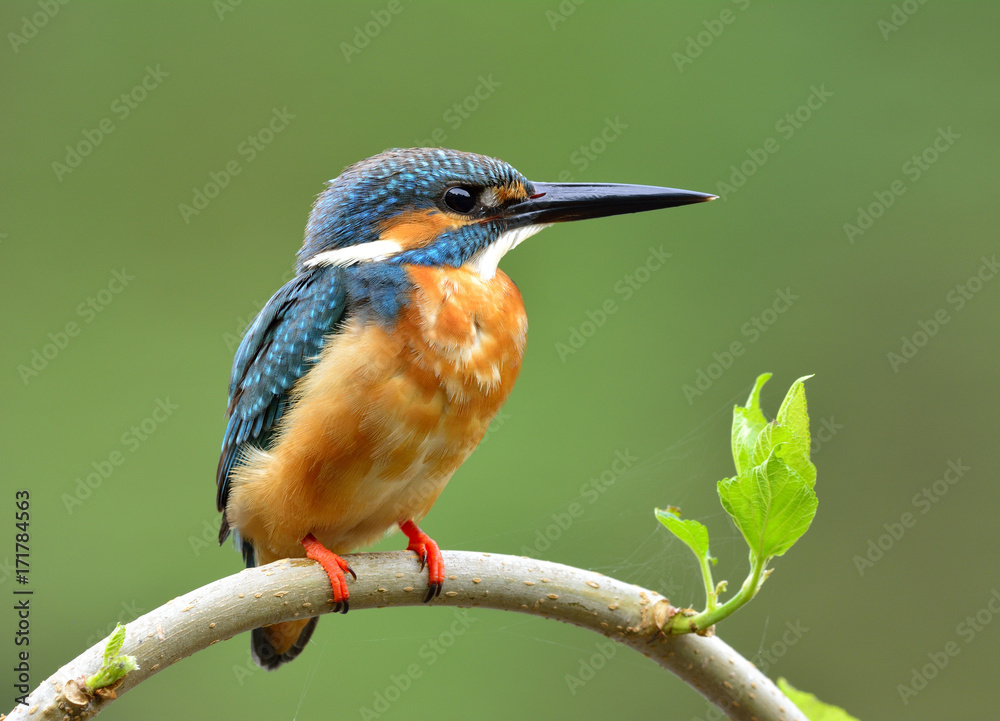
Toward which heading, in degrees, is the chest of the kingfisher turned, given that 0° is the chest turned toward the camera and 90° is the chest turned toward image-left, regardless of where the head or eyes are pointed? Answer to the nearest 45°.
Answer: approximately 315°
